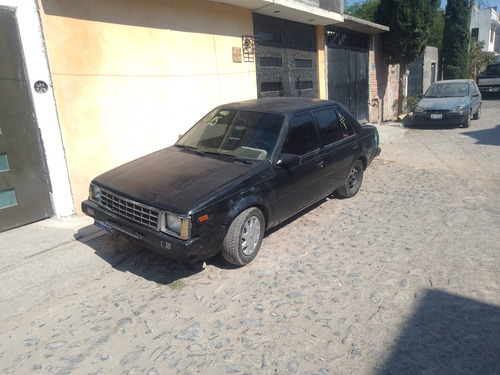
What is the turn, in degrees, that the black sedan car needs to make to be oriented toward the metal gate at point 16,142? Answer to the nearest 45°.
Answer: approximately 45° to its right

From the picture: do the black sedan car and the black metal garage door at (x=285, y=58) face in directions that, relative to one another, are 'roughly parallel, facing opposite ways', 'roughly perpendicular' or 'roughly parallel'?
roughly perpendicular

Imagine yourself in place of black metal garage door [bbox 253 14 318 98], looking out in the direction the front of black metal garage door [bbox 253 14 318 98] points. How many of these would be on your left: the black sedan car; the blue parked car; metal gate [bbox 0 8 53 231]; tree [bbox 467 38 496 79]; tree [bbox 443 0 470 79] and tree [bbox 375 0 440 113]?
4

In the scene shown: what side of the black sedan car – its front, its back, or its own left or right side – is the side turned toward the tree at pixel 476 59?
back

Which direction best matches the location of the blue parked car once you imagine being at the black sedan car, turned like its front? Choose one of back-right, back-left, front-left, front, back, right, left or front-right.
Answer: back

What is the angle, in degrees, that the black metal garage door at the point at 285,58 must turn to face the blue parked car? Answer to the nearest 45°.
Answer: approximately 90° to its left

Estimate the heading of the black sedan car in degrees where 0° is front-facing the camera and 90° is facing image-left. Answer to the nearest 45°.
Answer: approximately 45°

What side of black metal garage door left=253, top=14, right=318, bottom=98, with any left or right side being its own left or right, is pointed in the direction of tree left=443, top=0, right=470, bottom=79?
left

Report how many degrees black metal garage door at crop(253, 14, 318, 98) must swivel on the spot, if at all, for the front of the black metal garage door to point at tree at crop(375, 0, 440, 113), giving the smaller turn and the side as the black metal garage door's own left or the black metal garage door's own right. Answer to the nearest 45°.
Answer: approximately 90° to the black metal garage door's own left

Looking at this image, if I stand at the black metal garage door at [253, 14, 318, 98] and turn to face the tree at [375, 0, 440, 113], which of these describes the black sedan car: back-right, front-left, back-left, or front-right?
back-right
